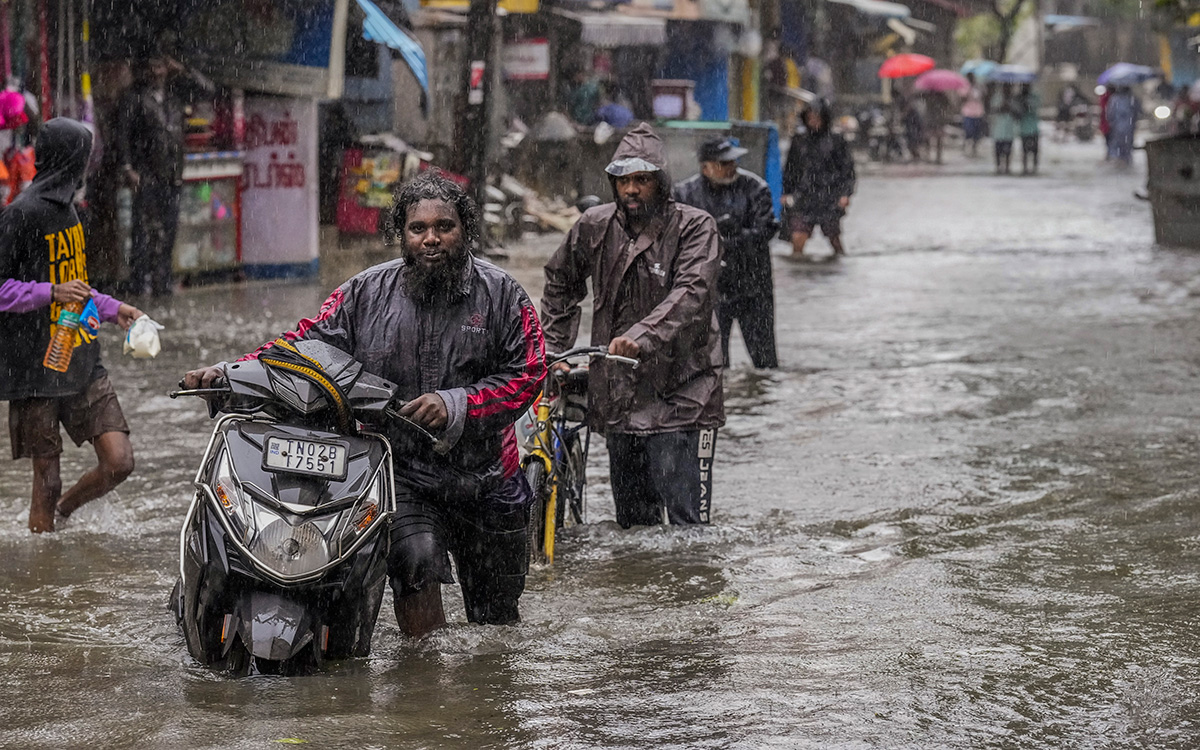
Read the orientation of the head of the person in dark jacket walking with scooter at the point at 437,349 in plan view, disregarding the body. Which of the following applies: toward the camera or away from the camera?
toward the camera

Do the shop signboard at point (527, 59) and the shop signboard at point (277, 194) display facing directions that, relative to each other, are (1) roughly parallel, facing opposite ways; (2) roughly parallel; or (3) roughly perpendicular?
roughly parallel

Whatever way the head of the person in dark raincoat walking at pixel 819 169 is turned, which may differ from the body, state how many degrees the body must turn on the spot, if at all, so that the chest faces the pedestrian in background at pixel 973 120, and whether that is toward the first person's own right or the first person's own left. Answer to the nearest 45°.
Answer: approximately 180°

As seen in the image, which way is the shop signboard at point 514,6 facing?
toward the camera

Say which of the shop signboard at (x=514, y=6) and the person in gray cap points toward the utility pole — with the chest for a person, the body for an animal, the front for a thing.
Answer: the shop signboard

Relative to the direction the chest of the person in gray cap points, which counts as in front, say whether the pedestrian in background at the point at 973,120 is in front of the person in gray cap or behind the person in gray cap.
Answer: behind

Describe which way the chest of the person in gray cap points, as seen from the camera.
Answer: toward the camera

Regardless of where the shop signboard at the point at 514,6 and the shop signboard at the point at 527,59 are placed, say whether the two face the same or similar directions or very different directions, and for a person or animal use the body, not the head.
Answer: same or similar directions

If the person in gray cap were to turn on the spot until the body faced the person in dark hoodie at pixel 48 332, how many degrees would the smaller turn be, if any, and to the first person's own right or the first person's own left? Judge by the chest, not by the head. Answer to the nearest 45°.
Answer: approximately 45° to the first person's own right

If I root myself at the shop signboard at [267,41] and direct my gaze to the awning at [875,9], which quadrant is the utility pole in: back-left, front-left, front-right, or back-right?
front-right

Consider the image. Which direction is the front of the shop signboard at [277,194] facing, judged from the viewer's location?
facing the viewer
